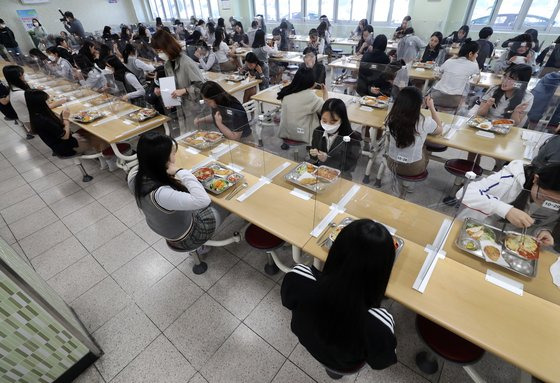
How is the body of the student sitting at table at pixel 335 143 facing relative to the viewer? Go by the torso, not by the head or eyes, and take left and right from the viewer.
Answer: facing the viewer and to the left of the viewer

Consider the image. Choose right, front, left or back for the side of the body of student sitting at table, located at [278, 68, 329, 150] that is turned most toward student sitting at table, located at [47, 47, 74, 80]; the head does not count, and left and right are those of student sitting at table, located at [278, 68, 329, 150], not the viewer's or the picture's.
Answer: left

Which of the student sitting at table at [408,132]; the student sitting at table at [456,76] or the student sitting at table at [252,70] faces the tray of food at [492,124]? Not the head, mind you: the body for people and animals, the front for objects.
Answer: the student sitting at table at [408,132]

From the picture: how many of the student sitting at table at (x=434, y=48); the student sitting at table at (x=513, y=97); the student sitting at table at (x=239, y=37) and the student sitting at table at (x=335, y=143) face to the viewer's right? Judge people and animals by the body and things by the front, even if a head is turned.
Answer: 0

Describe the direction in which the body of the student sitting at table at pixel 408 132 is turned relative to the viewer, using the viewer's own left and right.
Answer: facing away from the viewer and to the right of the viewer

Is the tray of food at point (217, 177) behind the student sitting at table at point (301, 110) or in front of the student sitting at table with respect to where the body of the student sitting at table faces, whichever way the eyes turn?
behind

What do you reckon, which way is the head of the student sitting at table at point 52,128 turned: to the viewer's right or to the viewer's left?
to the viewer's right

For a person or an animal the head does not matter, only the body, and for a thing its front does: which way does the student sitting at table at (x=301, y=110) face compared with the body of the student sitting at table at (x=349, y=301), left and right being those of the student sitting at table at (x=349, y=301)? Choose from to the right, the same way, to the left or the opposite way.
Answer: the same way

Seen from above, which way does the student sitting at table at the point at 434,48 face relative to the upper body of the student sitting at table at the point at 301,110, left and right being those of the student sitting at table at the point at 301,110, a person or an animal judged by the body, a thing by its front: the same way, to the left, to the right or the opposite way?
the opposite way

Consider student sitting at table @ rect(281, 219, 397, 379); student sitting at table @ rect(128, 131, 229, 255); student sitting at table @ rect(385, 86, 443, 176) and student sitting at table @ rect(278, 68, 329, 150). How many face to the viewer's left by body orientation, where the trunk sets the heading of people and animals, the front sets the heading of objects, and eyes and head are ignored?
0

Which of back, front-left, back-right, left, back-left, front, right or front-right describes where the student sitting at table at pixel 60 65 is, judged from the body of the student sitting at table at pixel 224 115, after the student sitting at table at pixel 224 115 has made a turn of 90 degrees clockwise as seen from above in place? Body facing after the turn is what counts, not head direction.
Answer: front

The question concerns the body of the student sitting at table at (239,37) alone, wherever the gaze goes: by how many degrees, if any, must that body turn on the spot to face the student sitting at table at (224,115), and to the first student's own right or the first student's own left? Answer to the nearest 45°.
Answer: approximately 45° to the first student's own left

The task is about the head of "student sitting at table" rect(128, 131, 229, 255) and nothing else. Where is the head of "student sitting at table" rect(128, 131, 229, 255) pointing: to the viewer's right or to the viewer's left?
to the viewer's right

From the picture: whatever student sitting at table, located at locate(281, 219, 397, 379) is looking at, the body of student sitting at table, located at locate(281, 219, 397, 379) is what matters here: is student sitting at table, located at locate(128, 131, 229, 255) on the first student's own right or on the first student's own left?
on the first student's own left

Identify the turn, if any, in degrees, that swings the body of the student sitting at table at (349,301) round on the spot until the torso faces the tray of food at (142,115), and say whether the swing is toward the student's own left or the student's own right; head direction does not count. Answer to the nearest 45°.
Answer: approximately 90° to the student's own left
